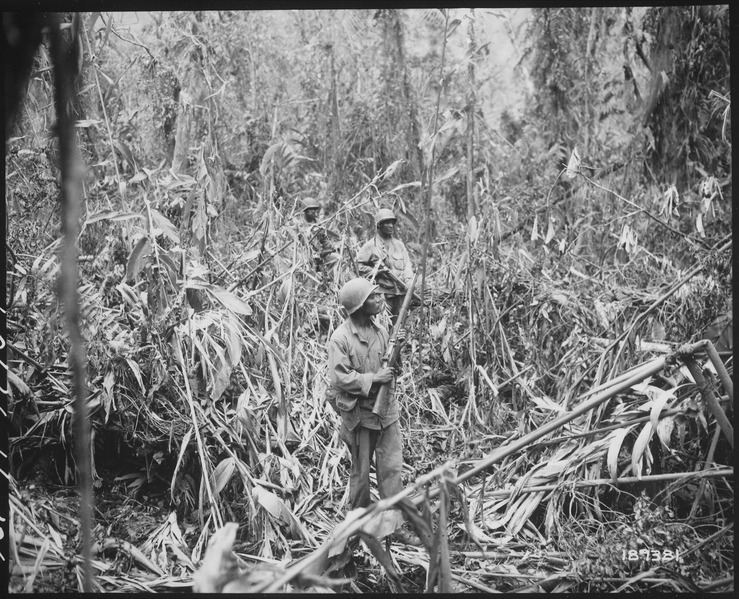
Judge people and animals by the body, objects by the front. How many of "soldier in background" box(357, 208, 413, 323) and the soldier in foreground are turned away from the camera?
0

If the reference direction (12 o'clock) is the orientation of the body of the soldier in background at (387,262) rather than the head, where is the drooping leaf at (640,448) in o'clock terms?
The drooping leaf is roughly at 11 o'clock from the soldier in background.

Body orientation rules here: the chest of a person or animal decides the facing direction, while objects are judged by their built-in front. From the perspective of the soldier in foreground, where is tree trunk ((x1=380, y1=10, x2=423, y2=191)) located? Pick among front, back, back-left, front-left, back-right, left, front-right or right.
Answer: back-left

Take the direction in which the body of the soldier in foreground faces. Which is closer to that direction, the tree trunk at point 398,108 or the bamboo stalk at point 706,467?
the bamboo stalk

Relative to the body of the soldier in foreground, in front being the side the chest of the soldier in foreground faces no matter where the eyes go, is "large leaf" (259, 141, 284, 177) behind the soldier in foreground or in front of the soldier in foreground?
behind

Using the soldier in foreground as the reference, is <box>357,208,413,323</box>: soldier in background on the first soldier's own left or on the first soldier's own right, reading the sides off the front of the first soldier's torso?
on the first soldier's own left

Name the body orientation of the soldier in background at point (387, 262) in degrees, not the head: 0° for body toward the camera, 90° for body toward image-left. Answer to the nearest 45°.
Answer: approximately 0°

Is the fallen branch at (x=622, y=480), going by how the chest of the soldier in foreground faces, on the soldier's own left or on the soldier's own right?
on the soldier's own left

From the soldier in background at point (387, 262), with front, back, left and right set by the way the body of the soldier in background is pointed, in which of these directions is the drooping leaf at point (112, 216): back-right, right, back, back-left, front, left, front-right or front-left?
front-right

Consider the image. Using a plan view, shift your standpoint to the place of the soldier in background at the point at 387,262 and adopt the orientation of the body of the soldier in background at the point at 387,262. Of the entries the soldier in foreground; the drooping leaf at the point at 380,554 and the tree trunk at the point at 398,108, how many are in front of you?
2

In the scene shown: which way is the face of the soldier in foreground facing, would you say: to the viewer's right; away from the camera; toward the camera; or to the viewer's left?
to the viewer's right
